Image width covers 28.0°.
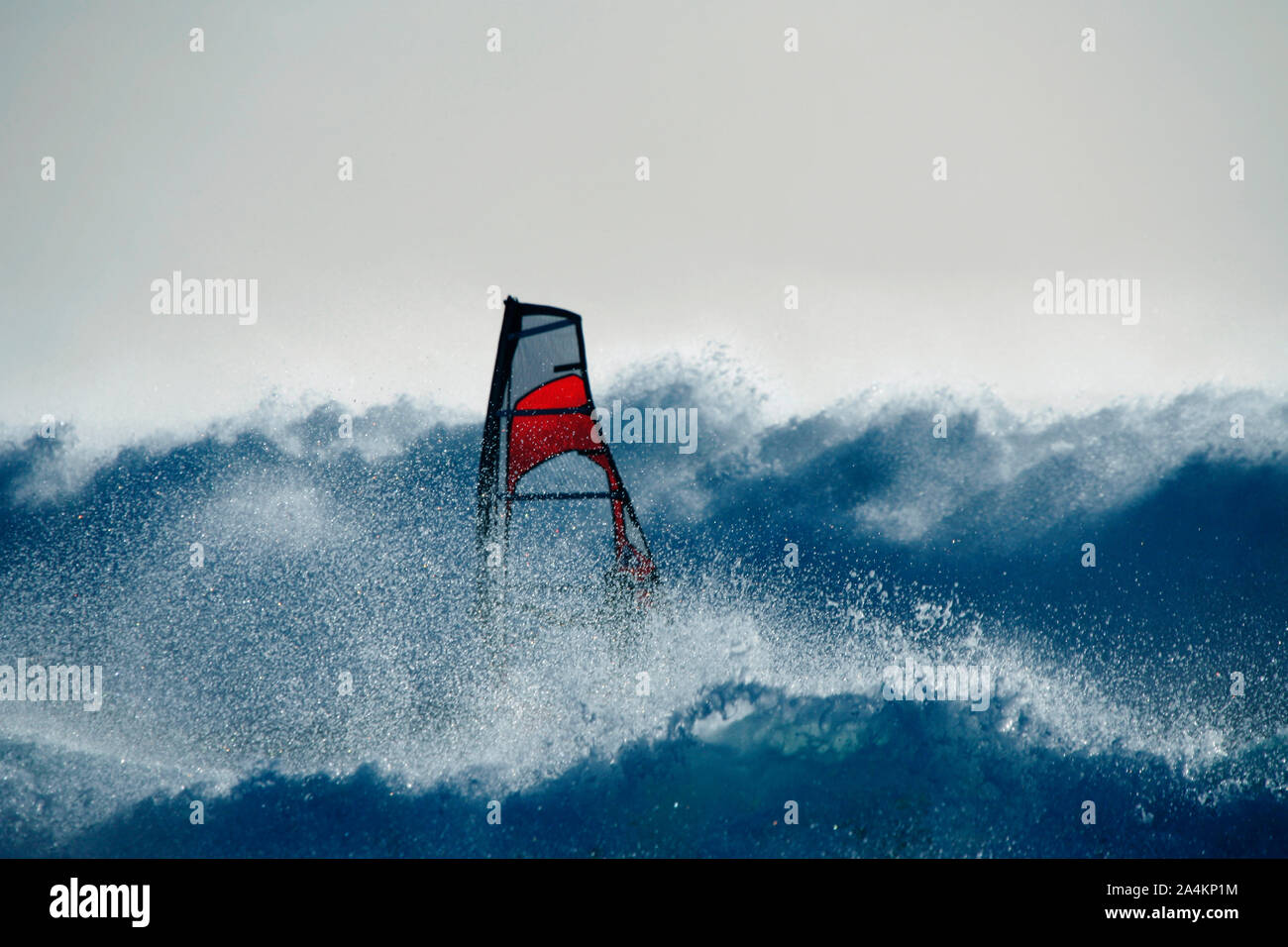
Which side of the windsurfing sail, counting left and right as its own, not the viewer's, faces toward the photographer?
left
